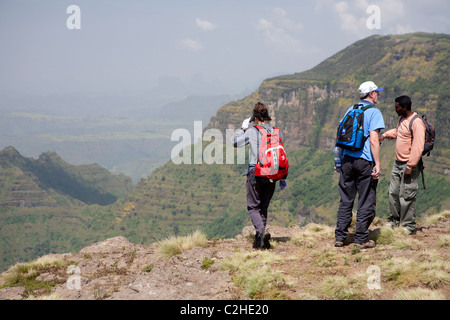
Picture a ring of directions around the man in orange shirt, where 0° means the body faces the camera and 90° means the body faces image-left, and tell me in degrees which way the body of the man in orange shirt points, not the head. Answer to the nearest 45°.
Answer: approximately 45°

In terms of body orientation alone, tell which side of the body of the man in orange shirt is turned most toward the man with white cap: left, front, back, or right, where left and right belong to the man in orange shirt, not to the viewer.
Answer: front

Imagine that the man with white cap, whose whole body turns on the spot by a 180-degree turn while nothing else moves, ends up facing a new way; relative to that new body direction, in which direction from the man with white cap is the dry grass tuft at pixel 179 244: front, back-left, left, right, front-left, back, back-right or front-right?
front-right

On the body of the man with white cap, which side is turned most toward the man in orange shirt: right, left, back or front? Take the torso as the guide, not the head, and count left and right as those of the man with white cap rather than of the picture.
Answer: front

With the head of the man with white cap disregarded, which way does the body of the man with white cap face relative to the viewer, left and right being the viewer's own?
facing away from the viewer and to the right of the viewer

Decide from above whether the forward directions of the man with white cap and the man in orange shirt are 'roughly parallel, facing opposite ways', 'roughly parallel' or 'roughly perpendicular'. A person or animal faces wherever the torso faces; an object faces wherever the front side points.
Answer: roughly parallel, facing opposite ways

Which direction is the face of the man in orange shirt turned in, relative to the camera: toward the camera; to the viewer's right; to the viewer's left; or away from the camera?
to the viewer's left
